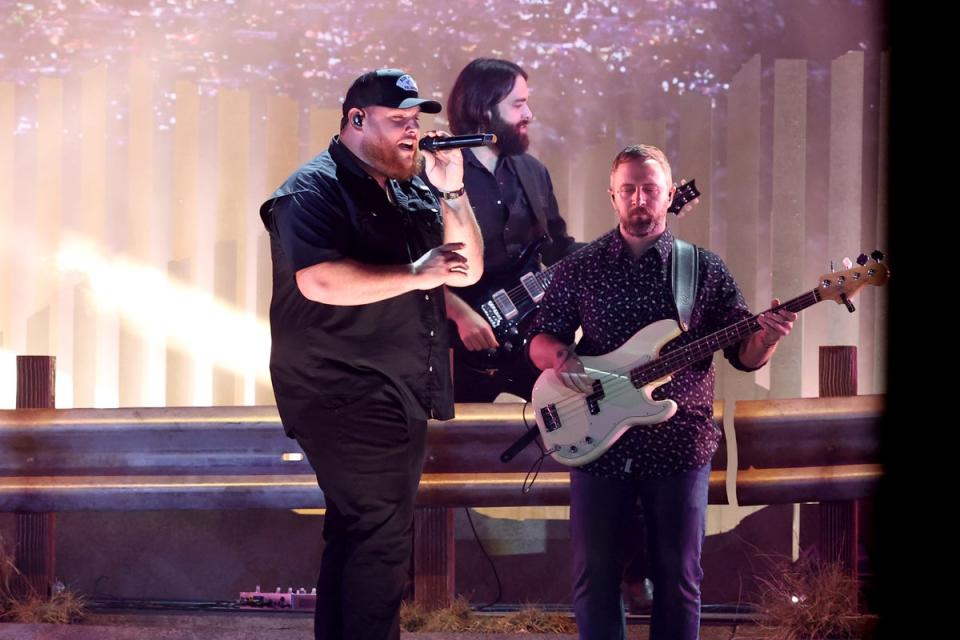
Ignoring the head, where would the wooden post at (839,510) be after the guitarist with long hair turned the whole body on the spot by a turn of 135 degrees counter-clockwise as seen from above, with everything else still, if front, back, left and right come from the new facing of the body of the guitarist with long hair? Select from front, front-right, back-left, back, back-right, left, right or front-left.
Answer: right

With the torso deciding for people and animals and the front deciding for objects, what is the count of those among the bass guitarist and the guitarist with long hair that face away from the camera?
0

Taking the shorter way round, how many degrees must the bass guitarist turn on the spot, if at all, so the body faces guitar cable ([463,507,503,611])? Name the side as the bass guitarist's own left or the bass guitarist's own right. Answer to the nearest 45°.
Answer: approximately 135° to the bass guitarist's own right

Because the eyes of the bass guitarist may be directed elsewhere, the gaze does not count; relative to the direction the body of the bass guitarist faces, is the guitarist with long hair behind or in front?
behind

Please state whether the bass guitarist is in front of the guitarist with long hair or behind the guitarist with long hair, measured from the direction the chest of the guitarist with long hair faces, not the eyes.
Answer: in front

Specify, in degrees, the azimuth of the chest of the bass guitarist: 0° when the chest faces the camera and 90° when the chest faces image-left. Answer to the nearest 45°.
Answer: approximately 0°
